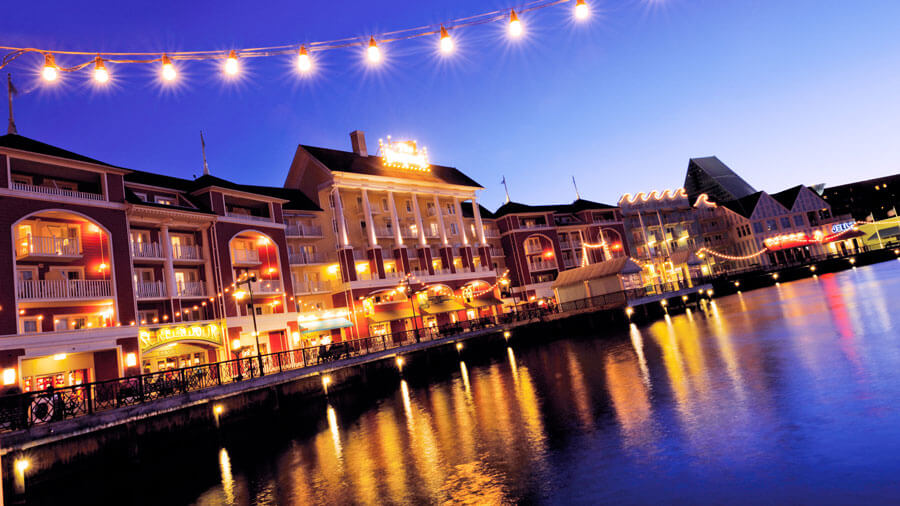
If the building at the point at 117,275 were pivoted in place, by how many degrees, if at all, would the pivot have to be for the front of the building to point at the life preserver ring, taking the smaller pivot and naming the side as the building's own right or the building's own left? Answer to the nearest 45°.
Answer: approximately 45° to the building's own right

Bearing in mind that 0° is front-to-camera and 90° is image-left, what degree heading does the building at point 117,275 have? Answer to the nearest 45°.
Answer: approximately 315°
